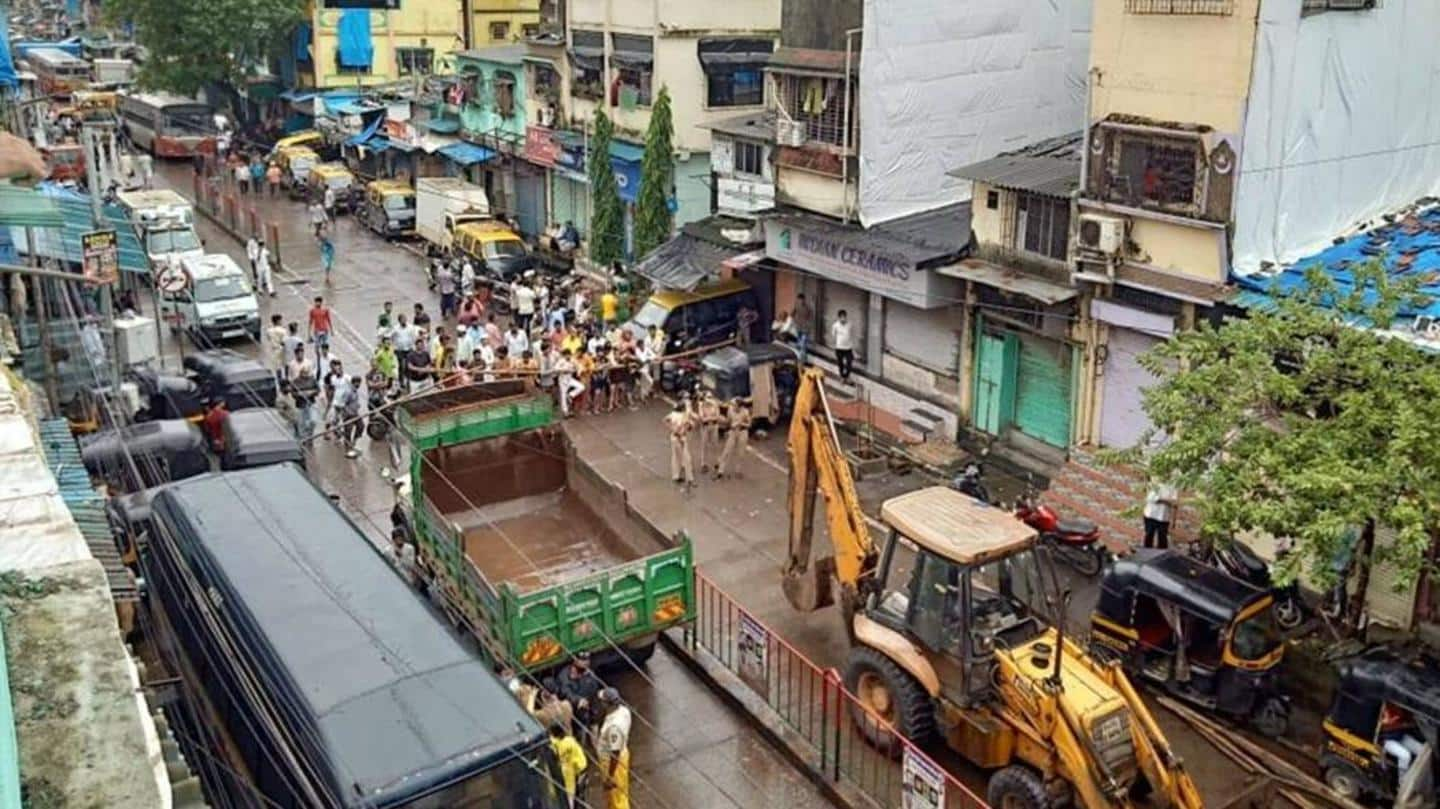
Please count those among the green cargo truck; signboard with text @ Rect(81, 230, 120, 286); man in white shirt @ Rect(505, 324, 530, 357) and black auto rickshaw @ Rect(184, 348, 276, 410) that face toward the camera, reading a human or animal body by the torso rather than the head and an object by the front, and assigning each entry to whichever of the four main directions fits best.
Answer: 2

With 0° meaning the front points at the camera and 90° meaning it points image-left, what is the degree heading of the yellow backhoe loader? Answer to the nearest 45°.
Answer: approximately 315°

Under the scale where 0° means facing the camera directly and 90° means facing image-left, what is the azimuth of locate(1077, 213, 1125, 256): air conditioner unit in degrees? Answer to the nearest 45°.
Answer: approximately 45°

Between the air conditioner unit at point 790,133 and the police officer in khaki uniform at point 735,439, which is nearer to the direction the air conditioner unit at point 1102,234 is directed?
the police officer in khaki uniform

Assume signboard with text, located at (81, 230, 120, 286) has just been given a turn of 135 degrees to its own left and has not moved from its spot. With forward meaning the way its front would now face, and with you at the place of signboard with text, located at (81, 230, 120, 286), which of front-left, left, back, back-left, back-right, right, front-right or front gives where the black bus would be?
back-right

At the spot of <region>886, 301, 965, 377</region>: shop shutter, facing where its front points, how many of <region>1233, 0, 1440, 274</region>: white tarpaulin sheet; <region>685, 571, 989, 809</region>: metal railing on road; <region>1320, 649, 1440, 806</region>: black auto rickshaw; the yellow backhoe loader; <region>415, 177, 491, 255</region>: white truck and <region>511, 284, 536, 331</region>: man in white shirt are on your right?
2

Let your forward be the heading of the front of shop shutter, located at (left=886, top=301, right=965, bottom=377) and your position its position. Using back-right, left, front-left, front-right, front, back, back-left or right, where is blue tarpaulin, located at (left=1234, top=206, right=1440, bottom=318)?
left

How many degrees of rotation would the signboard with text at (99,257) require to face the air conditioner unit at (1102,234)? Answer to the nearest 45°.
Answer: approximately 45° to its left

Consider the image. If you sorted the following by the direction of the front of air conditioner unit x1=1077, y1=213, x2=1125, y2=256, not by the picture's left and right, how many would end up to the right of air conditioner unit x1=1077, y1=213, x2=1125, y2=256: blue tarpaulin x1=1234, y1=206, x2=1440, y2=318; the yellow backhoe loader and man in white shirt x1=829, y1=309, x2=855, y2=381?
1

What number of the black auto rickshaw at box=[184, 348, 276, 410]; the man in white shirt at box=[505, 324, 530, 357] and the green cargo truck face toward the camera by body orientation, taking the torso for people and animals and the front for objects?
1

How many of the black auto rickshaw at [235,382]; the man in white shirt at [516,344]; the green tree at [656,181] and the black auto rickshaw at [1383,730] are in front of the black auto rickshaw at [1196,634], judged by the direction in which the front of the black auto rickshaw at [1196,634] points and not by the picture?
1

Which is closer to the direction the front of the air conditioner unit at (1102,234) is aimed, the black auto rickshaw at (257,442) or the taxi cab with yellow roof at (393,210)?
the black auto rickshaw

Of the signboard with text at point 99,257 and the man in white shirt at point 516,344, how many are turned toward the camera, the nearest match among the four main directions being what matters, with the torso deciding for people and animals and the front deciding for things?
2

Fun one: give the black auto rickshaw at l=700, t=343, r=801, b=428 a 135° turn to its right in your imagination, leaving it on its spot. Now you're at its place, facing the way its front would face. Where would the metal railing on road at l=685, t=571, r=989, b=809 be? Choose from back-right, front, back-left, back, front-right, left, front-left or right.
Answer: left

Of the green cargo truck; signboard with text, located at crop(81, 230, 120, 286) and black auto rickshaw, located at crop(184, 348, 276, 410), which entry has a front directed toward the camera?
the signboard with text

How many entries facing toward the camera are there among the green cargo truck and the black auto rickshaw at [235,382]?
0

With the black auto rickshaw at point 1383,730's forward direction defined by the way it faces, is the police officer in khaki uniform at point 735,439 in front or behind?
behind

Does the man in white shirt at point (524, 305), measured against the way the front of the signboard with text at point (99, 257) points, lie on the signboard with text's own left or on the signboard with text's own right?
on the signboard with text's own left

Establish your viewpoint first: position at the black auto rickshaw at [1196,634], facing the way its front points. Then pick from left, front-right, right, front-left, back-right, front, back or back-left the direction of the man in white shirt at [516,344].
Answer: back

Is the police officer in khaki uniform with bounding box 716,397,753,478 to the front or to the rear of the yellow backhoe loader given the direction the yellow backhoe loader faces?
to the rear

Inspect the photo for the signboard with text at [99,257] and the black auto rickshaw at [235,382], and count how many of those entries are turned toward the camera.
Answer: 1
